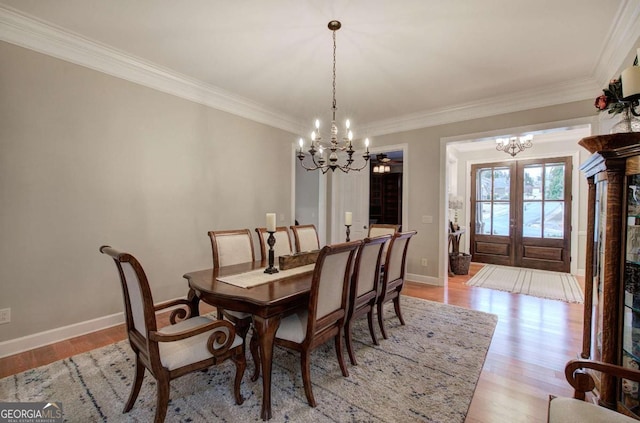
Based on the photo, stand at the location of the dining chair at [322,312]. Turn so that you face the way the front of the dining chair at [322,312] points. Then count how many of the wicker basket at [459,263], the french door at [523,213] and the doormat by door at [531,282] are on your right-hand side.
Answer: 3

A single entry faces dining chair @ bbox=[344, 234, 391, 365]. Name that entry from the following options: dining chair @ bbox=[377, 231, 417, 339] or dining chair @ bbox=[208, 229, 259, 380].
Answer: dining chair @ bbox=[208, 229, 259, 380]

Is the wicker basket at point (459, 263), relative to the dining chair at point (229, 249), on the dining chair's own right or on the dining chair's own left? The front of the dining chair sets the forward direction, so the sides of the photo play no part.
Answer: on the dining chair's own left

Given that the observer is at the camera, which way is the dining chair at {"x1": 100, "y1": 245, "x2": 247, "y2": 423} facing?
facing away from the viewer and to the right of the viewer

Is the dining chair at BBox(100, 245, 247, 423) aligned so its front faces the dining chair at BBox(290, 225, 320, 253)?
yes

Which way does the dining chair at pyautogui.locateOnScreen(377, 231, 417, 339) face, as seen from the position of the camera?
facing away from the viewer and to the left of the viewer

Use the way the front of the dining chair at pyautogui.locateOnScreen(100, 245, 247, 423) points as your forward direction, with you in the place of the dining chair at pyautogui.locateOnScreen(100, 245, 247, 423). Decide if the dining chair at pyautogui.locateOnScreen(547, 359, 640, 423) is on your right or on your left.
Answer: on your right

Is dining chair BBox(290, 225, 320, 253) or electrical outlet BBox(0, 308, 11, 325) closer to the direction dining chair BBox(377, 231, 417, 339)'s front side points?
the dining chair

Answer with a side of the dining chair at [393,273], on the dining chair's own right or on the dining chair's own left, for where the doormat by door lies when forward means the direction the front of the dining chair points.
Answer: on the dining chair's own right

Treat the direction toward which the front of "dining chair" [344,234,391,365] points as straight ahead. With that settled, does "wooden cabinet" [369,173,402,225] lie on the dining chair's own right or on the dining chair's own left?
on the dining chair's own right

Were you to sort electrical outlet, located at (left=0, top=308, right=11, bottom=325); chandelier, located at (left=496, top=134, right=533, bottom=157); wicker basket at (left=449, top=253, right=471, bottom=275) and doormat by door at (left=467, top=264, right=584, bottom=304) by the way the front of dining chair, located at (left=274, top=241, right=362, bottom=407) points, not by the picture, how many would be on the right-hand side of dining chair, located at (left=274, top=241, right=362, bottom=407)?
3

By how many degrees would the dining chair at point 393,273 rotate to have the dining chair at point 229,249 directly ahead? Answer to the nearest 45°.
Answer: approximately 45° to its left

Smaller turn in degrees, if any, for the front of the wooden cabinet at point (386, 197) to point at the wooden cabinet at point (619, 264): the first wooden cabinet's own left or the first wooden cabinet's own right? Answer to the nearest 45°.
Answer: approximately 45° to the first wooden cabinet's own left

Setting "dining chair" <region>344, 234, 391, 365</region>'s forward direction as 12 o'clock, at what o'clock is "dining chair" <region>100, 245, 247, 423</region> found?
"dining chair" <region>100, 245, 247, 423</region> is roughly at 9 o'clock from "dining chair" <region>344, 234, 391, 365</region>.
